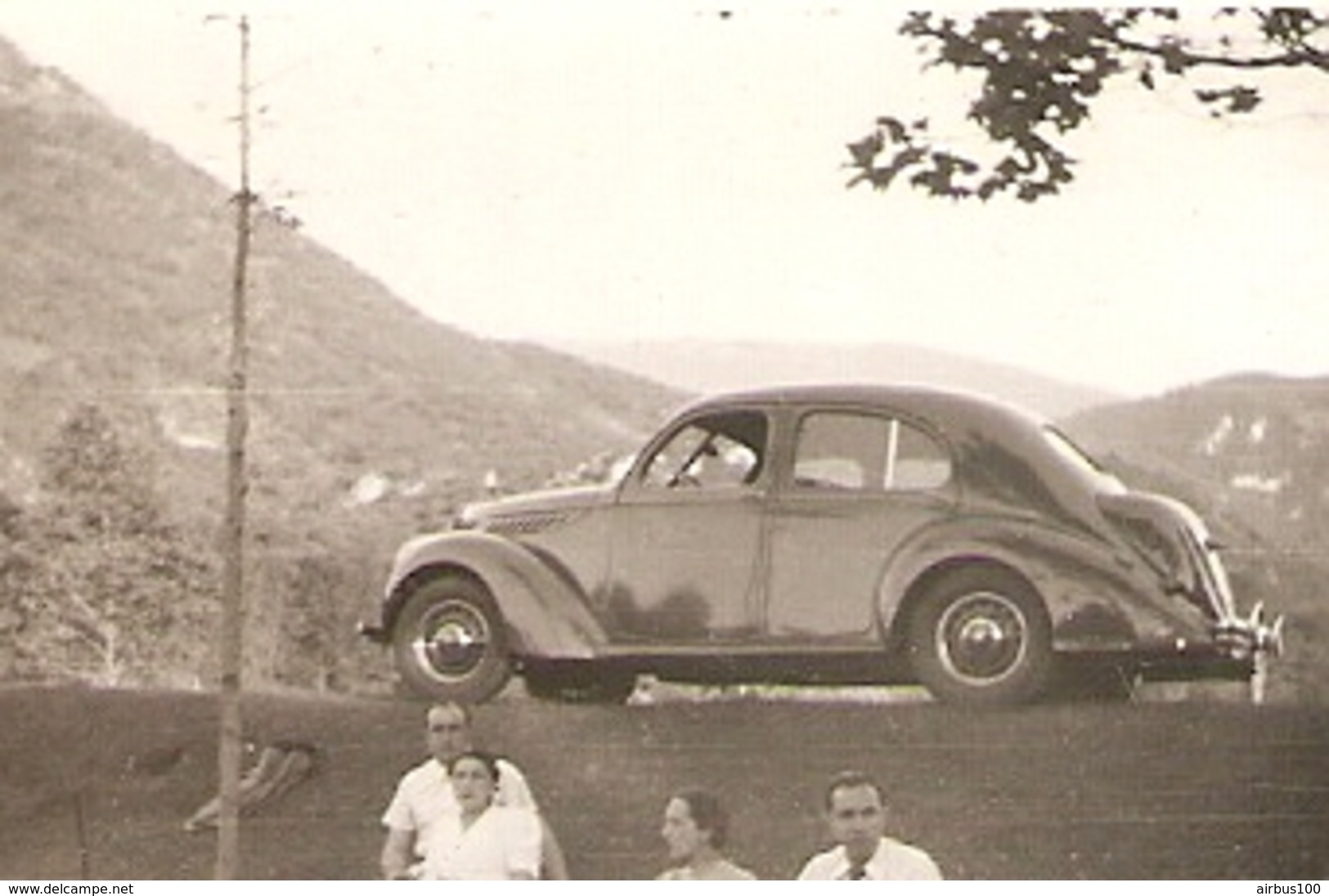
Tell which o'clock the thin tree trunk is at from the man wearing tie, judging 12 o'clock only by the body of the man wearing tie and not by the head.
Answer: The thin tree trunk is roughly at 3 o'clock from the man wearing tie.

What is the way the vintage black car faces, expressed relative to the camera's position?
facing to the left of the viewer

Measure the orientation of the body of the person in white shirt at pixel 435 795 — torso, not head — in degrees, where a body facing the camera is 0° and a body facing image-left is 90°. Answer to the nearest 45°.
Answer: approximately 0°

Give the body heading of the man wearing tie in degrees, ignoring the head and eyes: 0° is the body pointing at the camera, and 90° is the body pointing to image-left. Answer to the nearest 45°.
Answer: approximately 0°

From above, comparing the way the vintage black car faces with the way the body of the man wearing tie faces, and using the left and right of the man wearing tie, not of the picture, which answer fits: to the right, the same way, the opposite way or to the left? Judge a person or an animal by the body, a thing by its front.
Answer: to the right

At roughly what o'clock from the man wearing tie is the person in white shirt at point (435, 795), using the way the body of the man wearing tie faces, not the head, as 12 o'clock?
The person in white shirt is roughly at 3 o'clock from the man wearing tie.

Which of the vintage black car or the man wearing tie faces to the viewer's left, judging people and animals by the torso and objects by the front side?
the vintage black car
